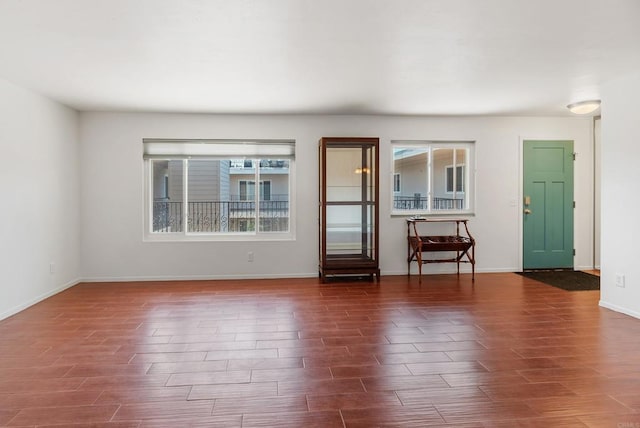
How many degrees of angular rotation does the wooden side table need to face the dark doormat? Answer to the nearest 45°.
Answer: approximately 90° to its left

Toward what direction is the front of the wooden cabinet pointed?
toward the camera

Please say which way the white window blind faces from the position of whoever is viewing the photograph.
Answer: facing the viewer

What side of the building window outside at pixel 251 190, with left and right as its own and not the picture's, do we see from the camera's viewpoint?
front

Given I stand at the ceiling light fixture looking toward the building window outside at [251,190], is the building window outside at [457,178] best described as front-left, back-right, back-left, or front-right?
front-right

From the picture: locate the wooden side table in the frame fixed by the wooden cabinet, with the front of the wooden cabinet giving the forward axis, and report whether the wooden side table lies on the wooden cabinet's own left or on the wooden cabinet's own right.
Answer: on the wooden cabinet's own left

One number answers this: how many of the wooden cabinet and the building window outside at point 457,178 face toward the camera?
2

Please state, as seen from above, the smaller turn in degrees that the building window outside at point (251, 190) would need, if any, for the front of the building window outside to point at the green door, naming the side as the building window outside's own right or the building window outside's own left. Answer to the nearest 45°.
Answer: approximately 90° to the building window outside's own left

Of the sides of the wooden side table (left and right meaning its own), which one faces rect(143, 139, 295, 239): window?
right

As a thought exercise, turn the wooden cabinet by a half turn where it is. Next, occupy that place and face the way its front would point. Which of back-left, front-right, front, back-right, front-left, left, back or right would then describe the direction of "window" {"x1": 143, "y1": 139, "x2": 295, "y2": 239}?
left
